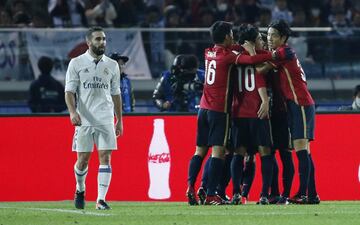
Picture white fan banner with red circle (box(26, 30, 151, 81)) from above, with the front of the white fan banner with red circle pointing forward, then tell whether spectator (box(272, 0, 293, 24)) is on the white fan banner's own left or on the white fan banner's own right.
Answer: on the white fan banner's own left

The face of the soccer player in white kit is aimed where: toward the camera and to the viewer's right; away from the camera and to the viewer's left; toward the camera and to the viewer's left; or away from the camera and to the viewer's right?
toward the camera and to the viewer's right

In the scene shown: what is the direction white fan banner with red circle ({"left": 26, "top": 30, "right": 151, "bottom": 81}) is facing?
toward the camera

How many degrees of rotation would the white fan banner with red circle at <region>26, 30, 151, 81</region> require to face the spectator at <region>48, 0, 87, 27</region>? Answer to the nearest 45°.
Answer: approximately 180°

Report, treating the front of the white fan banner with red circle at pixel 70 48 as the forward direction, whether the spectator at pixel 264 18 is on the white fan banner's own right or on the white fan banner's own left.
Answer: on the white fan banner's own left

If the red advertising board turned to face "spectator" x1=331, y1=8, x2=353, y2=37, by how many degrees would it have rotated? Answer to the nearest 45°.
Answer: approximately 135° to its left

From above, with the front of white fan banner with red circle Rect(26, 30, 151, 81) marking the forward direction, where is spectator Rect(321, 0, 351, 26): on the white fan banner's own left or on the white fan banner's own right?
on the white fan banner's own left

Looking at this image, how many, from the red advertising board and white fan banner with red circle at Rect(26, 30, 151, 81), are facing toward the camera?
2

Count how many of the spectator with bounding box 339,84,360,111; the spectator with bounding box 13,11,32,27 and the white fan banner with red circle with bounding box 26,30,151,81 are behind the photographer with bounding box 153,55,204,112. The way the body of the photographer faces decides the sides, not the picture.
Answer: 2

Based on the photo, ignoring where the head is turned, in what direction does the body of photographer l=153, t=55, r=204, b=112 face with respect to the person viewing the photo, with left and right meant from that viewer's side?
facing the viewer and to the right of the viewer

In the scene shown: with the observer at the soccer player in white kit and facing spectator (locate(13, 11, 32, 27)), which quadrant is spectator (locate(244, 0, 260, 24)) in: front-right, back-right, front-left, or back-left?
front-right

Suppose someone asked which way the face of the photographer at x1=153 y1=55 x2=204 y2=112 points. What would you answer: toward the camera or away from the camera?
toward the camera

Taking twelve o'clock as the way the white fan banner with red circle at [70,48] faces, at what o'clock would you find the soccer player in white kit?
The soccer player in white kit is roughly at 12 o'clock from the white fan banner with red circle.

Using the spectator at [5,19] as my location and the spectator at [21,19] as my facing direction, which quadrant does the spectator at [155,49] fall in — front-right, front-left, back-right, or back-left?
front-right

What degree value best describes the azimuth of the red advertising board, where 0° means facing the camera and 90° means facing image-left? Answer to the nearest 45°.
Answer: approximately 0°

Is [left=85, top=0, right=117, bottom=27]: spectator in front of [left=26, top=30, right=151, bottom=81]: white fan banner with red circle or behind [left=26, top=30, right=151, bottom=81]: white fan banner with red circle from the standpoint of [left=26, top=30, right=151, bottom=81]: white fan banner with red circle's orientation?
behind

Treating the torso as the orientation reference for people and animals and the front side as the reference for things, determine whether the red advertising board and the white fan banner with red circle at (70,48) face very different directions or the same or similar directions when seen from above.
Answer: same or similar directions

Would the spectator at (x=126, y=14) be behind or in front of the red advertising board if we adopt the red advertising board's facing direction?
behind
